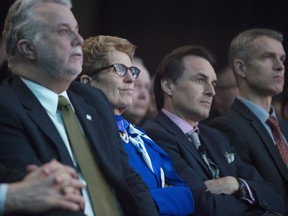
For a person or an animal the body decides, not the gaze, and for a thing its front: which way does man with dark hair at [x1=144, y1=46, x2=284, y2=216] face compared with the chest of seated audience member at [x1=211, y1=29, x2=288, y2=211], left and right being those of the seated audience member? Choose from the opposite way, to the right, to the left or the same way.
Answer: the same way

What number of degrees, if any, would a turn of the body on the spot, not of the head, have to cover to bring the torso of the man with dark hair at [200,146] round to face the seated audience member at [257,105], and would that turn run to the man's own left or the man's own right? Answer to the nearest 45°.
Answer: approximately 90° to the man's own left

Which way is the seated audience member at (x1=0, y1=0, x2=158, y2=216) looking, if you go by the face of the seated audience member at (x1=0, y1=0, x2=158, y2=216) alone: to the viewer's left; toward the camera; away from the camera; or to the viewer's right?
to the viewer's right

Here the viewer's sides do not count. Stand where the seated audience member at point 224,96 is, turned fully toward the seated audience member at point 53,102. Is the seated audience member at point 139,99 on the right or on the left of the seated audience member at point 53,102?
right

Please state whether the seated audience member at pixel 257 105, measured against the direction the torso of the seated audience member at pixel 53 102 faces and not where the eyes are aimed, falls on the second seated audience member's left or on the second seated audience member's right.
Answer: on the second seated audience member's left

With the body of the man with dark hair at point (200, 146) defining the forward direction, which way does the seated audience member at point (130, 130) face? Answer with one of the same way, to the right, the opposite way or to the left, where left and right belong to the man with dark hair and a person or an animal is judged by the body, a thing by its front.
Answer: the same way

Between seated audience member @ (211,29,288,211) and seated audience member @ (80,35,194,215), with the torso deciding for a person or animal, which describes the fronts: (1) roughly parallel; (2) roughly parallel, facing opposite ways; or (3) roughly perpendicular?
roughly parallel

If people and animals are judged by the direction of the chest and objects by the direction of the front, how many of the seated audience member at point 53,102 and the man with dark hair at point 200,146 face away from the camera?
0

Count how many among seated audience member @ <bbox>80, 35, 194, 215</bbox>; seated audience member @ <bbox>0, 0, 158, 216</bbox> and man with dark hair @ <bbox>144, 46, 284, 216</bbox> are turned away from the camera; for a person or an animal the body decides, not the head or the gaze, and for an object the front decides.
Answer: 0

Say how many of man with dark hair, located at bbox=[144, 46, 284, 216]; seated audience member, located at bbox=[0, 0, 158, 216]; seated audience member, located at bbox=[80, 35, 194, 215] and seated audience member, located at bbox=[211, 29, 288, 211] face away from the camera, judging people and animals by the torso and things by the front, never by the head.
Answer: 0

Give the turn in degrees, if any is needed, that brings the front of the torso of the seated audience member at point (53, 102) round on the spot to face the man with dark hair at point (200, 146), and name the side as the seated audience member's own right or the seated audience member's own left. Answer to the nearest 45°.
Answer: approximately 90° to the seated audience member's own left

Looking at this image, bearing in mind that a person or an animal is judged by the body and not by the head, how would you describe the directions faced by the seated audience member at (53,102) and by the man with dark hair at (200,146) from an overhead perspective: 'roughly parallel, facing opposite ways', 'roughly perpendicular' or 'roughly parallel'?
roughly parallel

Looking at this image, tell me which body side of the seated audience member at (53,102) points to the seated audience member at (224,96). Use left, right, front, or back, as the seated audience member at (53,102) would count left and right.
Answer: left

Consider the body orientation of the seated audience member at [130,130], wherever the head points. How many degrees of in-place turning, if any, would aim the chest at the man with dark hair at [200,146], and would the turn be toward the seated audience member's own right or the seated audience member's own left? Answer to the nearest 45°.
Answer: approximately 90° to the seated audience member's own left
